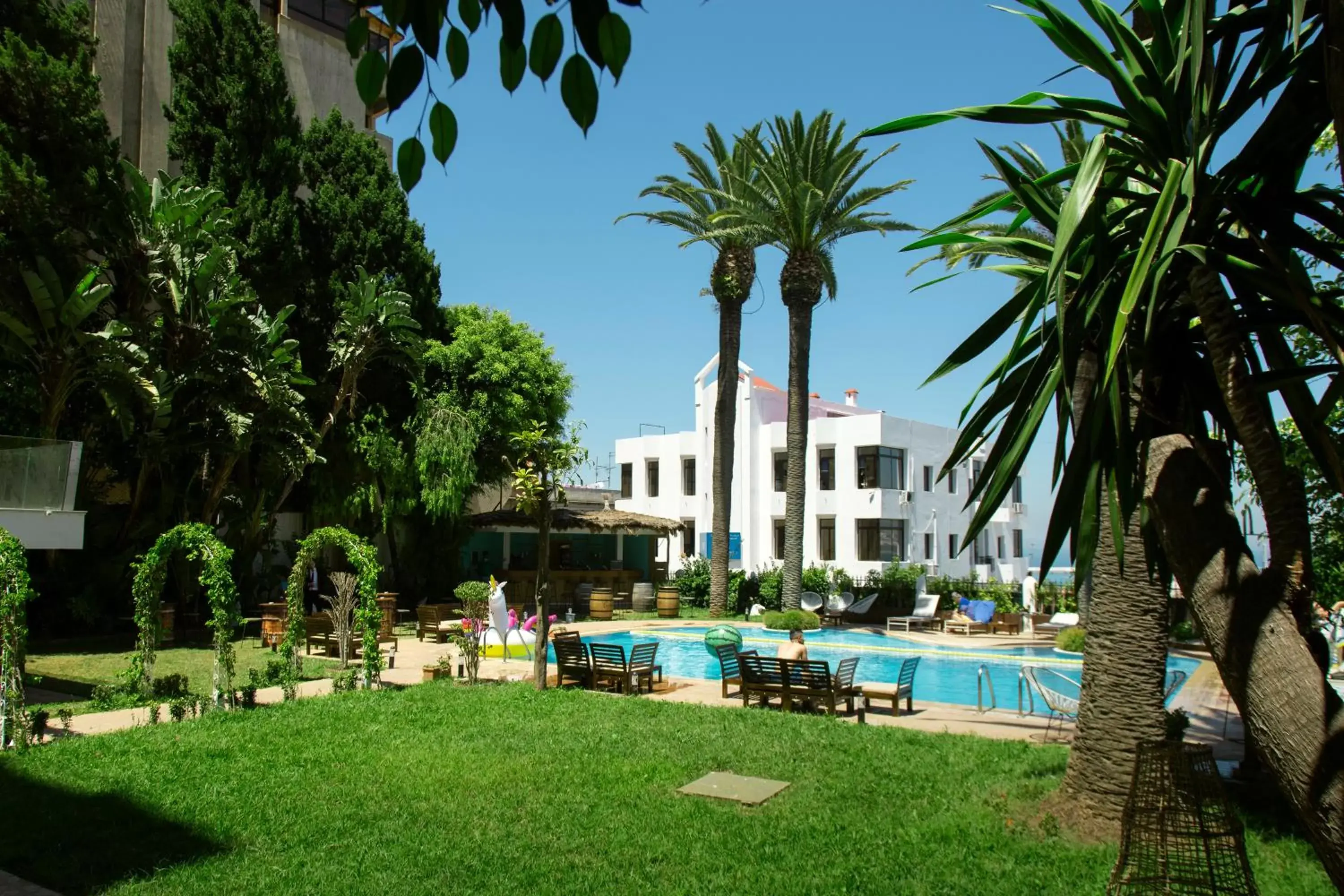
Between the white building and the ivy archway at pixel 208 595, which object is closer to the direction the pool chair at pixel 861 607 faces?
the ivy archway

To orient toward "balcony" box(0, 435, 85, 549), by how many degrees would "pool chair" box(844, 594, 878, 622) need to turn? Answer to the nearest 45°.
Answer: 0° — it already faces it

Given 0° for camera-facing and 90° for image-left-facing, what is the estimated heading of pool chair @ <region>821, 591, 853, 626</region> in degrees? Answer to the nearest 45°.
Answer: approximately 45°

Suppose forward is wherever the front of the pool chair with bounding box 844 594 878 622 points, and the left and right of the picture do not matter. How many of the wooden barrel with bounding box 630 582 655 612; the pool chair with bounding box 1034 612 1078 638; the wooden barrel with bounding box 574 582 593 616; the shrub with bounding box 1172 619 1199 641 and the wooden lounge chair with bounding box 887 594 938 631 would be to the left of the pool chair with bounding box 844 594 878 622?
3

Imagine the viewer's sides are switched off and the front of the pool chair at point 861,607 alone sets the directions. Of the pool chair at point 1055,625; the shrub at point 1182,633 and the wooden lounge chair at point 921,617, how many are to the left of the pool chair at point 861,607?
3

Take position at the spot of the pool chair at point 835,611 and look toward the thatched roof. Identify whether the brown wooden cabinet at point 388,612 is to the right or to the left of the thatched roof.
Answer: left

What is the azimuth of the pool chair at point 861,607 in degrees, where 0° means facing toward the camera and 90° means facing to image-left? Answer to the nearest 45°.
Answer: approximately 45°

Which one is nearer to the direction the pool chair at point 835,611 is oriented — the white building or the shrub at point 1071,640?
the shrub

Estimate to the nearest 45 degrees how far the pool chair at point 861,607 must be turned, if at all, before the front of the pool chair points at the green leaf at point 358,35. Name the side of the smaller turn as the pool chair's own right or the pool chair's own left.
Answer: approximately 45° to the pool chair's own left

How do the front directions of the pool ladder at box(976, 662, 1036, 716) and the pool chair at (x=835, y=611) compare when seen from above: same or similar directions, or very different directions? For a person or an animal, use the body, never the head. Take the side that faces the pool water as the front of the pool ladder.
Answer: very different directions

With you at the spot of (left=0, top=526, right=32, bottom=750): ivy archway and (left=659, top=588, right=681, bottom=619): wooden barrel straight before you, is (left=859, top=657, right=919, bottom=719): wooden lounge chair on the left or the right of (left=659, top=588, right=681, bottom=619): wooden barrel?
right
